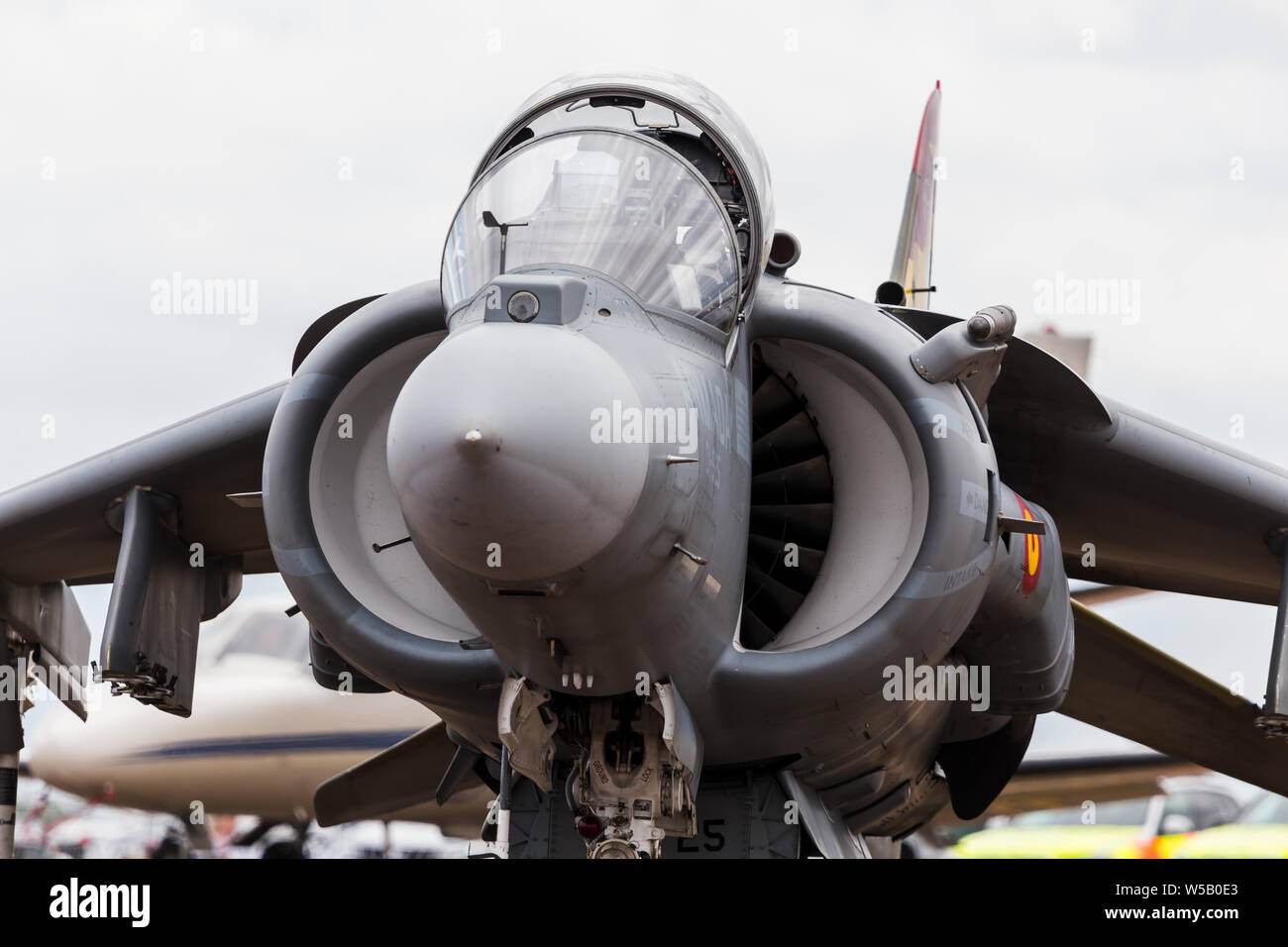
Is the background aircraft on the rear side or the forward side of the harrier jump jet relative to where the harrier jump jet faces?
on the rear side

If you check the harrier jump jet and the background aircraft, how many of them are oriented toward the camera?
1

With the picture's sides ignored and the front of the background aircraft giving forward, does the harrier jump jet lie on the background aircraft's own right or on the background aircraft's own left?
on the background aircraft's own left

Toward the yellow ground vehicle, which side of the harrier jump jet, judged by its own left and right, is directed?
back

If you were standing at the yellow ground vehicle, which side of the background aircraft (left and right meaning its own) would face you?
back

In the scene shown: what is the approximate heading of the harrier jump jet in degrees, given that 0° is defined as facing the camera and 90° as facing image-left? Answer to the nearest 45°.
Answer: approximately 0°

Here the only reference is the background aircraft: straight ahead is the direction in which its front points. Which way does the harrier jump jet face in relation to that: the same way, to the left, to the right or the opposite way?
to the left

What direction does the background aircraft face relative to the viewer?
to the viewer's left
